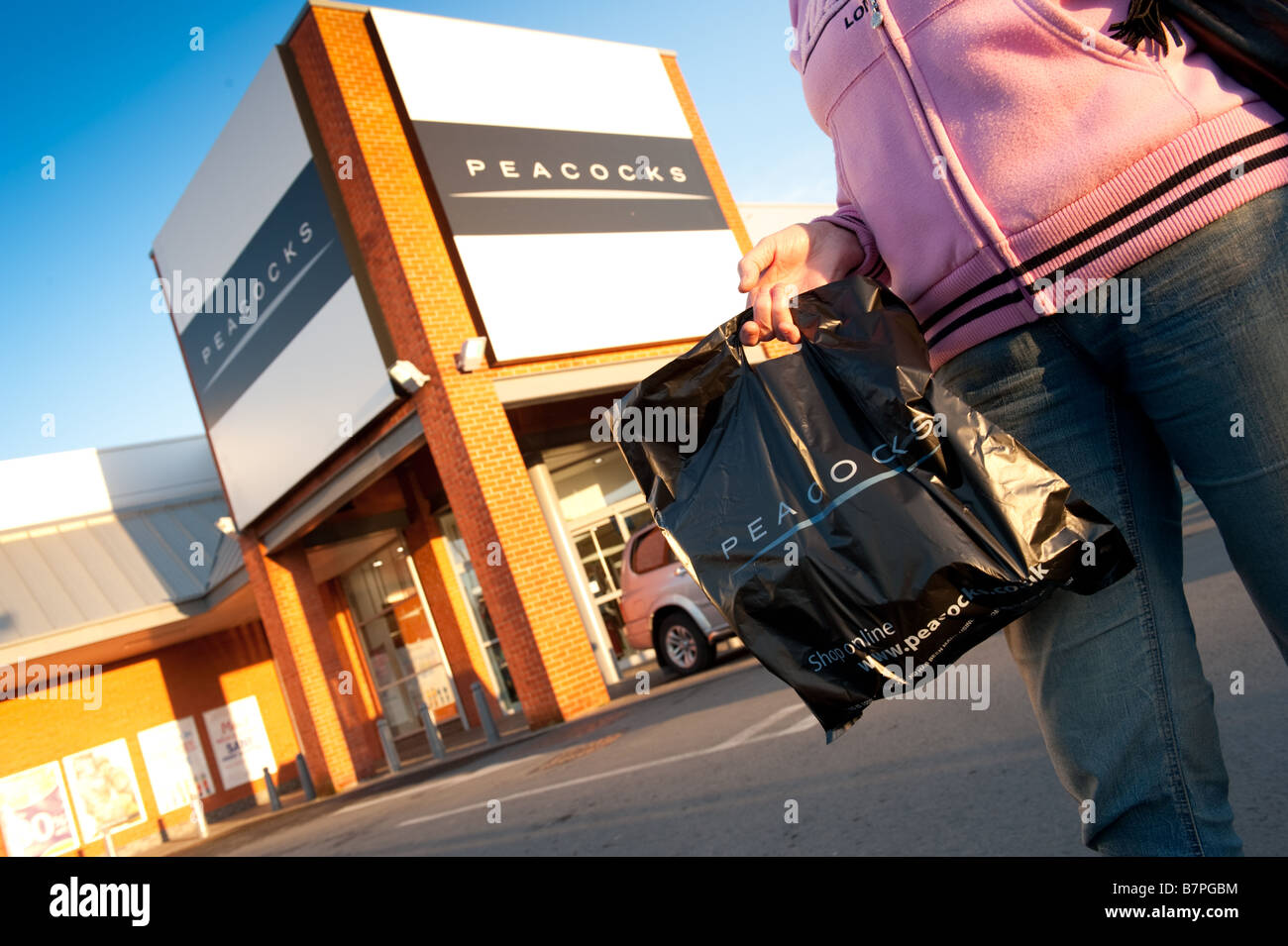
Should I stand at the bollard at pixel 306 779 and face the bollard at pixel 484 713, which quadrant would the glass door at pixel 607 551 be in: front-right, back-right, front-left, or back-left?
front-left

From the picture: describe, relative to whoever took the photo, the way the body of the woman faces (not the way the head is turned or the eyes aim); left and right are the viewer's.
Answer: facing the viewer and to the left of the viewer

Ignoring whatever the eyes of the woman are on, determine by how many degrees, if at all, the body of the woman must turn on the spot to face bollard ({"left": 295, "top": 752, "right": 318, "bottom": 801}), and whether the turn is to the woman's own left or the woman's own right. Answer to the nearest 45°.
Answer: approximately 90° to the woman's own right

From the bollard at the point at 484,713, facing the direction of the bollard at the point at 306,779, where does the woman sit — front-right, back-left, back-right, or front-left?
back-left

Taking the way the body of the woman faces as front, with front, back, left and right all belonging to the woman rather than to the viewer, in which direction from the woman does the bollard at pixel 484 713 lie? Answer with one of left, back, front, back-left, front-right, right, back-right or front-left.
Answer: right

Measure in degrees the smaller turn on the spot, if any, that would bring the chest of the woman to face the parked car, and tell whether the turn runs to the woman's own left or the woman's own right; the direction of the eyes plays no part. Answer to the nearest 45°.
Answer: approximately 90° to the woman's own right

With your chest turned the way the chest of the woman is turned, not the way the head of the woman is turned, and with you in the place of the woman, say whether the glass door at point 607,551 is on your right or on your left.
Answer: on your right
